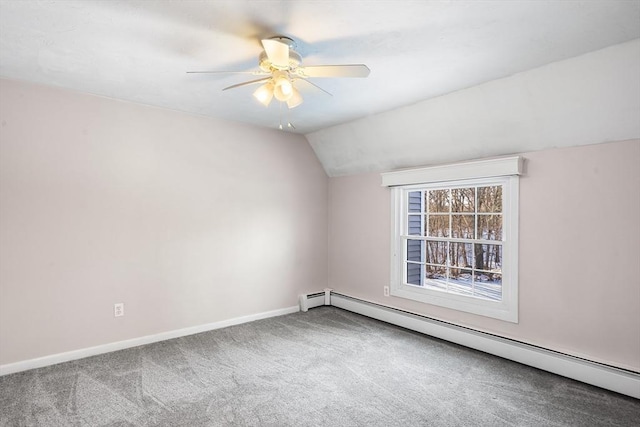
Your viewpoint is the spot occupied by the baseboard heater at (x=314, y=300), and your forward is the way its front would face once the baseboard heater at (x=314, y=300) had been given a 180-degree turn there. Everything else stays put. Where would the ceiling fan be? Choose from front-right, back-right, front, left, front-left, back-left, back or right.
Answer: back-left

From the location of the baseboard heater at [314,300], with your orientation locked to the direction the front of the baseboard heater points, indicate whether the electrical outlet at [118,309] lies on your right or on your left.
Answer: on your right

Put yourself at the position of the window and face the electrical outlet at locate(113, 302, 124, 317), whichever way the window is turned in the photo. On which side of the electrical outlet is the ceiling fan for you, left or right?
left

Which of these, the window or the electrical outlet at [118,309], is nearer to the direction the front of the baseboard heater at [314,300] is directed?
the window

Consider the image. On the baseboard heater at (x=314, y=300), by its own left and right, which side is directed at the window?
front
